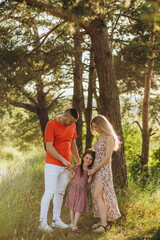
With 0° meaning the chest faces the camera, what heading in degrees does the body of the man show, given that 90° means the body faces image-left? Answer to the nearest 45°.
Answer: approximately 315°

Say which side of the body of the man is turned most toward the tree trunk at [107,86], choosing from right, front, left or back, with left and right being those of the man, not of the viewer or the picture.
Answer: left

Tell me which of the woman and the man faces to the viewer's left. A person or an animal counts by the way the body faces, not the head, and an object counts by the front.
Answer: the woman

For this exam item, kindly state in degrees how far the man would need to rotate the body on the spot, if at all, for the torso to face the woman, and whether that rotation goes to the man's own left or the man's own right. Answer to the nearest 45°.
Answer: approximately 45° to the man's own left

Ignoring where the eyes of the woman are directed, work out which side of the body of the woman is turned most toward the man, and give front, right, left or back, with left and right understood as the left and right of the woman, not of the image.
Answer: front

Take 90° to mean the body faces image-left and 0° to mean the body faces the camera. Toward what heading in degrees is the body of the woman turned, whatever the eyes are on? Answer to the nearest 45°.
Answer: approximately 90°

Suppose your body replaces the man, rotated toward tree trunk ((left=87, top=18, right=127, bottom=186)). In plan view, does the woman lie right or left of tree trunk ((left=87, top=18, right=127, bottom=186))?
right
